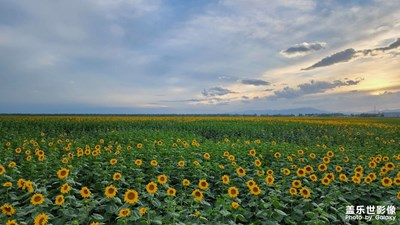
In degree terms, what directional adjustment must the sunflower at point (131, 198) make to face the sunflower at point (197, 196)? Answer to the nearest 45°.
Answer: approximately 90° to its left

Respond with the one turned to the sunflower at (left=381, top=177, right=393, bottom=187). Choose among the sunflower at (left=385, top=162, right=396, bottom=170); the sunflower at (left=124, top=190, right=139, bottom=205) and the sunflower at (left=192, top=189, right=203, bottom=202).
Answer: the sunflower at (left=385, top=162, right=396, bottom=170)

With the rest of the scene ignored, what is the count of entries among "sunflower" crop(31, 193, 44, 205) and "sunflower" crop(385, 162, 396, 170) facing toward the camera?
2

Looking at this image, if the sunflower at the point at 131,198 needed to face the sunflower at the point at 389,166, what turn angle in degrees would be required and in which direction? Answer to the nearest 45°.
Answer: approximately 90° to its left

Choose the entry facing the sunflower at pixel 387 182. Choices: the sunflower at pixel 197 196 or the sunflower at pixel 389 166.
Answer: the sunflower at pixel 389 166

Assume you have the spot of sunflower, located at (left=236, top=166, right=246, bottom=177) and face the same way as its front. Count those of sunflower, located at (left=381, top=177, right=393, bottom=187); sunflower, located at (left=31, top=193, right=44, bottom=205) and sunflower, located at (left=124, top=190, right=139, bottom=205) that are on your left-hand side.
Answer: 1

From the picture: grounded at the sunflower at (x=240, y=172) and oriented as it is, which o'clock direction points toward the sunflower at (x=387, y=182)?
the sunflower at (x=387, y=182) is roughly at 9 o'clock from the sunflower at (x=240, y=172).

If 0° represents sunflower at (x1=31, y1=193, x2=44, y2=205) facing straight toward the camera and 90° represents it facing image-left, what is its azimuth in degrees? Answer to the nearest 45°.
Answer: approximately 0°

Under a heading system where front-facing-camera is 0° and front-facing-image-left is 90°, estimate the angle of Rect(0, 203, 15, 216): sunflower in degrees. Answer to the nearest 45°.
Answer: approximately 0°

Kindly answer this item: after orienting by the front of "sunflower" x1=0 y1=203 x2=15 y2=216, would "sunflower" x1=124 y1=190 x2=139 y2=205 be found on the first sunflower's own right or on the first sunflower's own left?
on the first sunflower's own left

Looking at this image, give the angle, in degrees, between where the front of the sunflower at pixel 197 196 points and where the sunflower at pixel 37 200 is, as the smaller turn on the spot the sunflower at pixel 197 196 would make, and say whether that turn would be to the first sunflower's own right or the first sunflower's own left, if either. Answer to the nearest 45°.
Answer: approximately 90° to the first sunflower's own right
